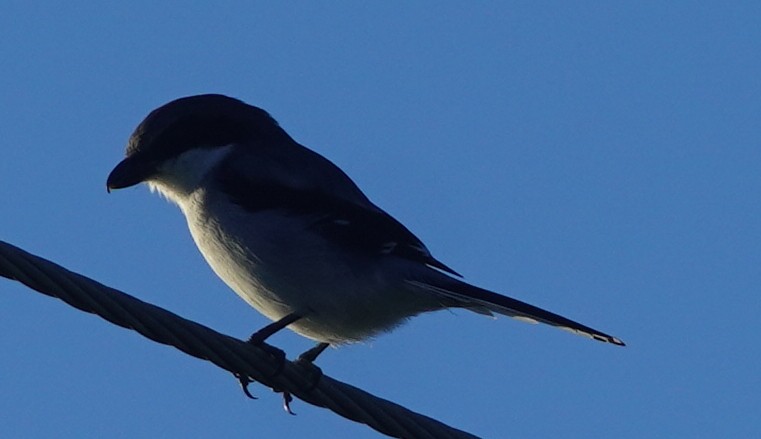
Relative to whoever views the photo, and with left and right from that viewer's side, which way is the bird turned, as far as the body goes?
facing to the left of the viewer
